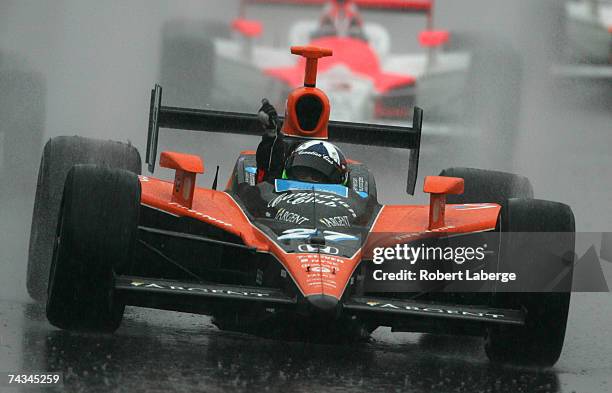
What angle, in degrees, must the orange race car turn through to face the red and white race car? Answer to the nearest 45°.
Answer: approximately 180°

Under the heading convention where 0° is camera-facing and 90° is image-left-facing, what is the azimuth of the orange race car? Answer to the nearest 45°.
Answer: approximately 0°

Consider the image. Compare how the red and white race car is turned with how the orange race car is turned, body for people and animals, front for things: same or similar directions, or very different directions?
same or similar directions

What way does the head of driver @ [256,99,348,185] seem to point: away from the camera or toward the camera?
toward the camera

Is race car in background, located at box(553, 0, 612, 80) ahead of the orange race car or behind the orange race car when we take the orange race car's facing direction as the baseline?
behind

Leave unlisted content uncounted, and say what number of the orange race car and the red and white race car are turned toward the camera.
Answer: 2

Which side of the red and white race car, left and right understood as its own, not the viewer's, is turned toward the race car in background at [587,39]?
left

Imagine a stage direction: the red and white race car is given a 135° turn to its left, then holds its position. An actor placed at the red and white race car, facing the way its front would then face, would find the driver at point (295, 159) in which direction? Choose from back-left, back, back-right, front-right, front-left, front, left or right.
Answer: back-right

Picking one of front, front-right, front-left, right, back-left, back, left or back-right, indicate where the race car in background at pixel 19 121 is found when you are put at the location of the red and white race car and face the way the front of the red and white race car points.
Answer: front-right

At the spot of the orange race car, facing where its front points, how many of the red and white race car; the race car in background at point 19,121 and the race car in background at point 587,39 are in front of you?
0

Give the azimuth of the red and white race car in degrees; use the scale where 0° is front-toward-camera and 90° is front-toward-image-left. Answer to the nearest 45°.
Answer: approximately 0°

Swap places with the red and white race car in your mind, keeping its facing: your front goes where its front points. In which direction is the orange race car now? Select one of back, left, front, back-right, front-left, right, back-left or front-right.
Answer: front

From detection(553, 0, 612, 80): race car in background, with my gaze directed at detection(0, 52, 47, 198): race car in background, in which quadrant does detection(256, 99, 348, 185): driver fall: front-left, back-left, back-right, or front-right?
front-left

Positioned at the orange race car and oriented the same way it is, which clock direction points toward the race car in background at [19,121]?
The race car in background is roughly at 5 o'clock from the orange race car.
